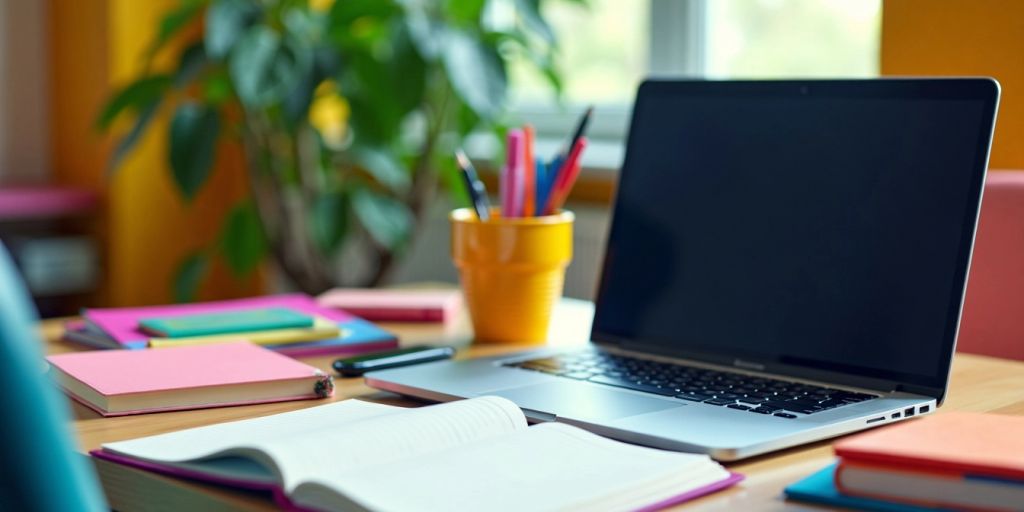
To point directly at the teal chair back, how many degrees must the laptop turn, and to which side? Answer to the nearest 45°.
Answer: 0° — it already faces it

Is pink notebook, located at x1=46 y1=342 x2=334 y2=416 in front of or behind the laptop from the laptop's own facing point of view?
in front

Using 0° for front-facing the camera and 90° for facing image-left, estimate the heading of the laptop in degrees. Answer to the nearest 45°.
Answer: approximately 45°
